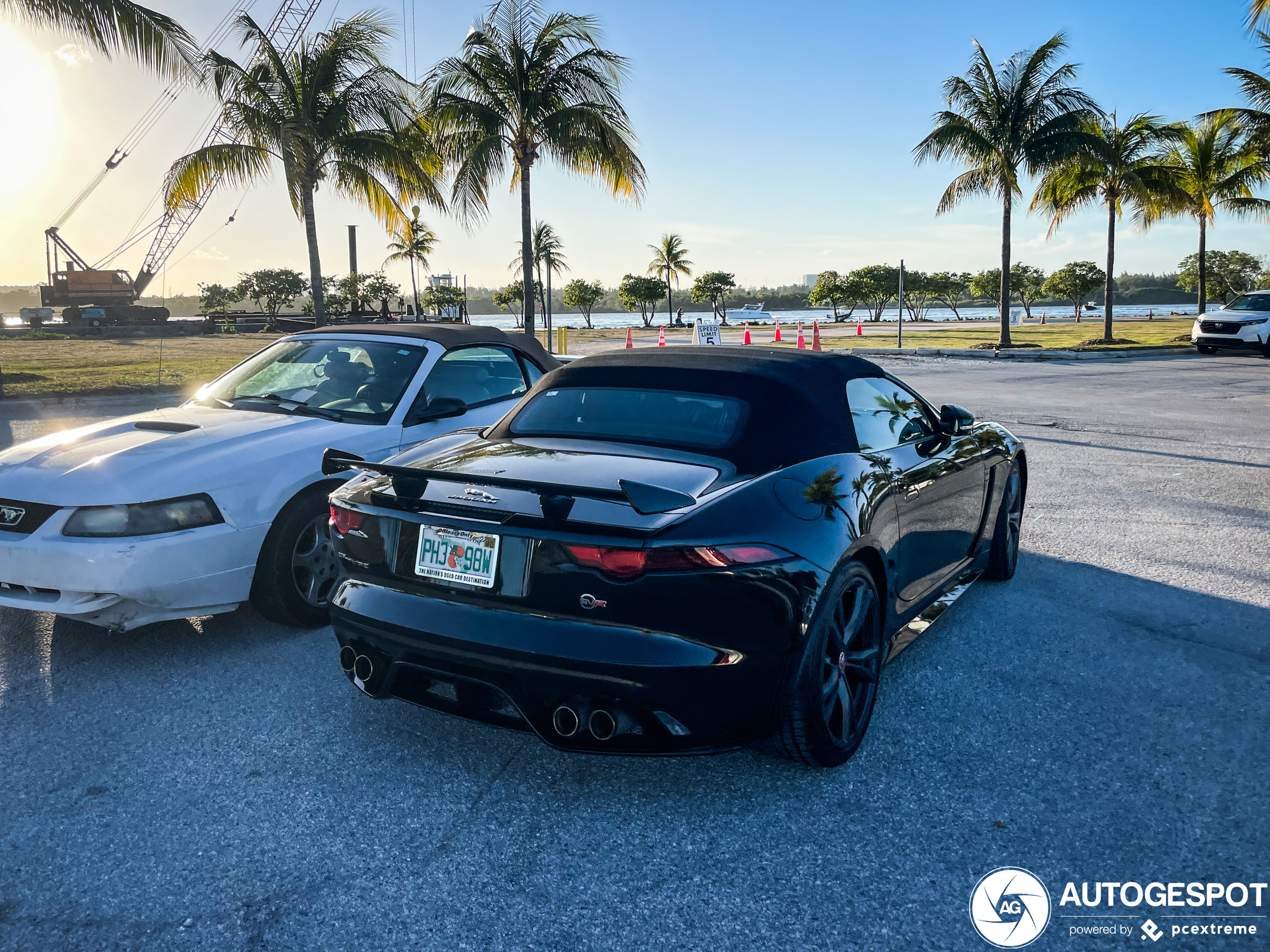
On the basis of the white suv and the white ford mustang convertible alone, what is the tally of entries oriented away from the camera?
0

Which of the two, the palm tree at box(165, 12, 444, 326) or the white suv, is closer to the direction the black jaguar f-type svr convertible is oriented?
the white suv

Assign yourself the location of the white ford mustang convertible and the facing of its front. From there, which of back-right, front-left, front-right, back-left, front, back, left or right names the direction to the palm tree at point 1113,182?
back

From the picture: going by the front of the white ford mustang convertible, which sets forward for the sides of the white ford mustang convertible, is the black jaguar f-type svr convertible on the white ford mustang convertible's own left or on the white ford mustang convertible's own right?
on the white ford mustang convertible's own left

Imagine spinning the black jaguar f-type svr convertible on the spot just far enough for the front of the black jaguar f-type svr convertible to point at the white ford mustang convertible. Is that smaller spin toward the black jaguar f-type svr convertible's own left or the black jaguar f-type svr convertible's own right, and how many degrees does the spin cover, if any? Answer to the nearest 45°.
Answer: approximately 90° to the black jaguar f-type svr convertible's own left

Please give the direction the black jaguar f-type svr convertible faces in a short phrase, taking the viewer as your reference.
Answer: facing away from the viewer and to the right of the viewer

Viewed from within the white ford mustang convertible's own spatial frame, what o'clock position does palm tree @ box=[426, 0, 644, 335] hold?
The palm tree is roughly at 5 o'clock from the white ford mustang convertible.

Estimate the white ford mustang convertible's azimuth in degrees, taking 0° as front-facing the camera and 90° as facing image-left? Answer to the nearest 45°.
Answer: approximately 45°

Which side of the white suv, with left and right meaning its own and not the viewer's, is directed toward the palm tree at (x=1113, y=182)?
right

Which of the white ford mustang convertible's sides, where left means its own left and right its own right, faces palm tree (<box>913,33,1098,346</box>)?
back

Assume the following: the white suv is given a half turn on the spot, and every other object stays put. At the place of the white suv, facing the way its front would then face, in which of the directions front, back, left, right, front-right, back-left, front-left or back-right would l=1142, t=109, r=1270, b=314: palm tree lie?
front-left

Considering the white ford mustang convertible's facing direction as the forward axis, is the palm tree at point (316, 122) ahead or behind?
behind

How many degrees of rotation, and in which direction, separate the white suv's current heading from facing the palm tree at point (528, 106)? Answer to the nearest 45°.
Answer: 0° — it already faces it

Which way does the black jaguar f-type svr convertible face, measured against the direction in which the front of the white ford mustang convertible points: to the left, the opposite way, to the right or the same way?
the opposite way

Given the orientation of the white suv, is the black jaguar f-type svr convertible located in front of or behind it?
in front
